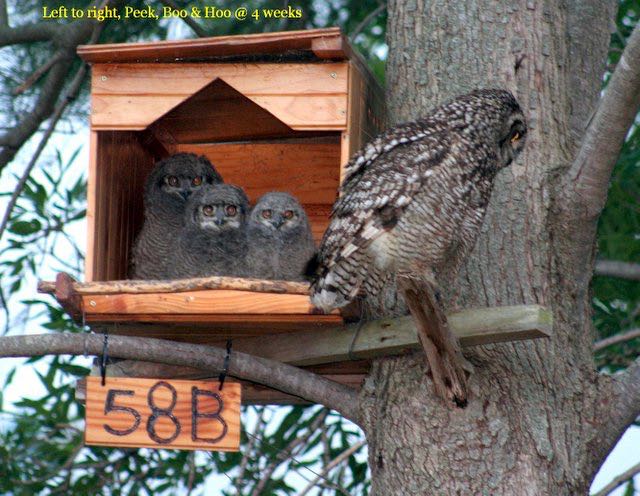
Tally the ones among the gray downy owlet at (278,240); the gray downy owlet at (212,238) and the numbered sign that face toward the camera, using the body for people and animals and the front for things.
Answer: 3

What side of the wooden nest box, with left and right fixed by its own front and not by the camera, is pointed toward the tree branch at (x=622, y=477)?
left

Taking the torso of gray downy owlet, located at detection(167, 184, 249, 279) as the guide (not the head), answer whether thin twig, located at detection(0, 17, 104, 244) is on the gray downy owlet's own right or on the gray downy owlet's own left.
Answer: on the gray downy owlet's own right

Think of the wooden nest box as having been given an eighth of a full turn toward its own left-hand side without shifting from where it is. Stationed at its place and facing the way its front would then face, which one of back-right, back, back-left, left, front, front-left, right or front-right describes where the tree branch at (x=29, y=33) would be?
back

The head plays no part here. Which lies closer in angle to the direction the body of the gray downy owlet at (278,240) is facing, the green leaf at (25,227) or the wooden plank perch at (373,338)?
the wooden plank perch

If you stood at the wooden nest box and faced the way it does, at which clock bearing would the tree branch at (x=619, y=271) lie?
The tree branch is roughly at 8 o'clock from the wooden nest box.

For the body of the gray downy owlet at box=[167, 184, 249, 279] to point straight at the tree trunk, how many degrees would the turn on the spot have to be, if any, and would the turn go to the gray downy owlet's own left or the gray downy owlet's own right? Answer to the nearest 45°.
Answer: approximately 45° to the gray downy owlet's own left

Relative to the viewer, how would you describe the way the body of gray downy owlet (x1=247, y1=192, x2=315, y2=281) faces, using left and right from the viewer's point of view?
facing the viewer
